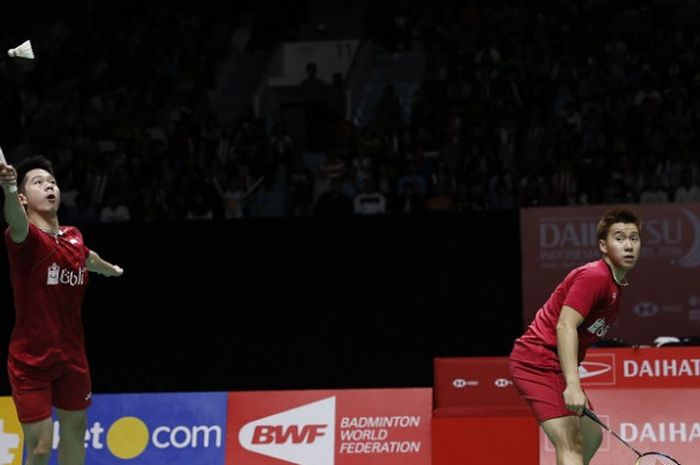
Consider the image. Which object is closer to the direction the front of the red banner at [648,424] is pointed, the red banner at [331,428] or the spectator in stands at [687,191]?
the red banner

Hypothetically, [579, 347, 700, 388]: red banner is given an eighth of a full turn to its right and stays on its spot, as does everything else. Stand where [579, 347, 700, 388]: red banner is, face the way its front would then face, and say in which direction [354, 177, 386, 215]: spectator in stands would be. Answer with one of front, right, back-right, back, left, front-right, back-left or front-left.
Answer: right

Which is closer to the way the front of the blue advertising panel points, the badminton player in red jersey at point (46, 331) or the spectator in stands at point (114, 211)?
the badminton player in red jersey

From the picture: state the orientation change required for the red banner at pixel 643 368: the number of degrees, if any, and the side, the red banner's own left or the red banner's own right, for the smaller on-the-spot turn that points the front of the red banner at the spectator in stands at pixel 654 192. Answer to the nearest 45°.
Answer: approximately 180°

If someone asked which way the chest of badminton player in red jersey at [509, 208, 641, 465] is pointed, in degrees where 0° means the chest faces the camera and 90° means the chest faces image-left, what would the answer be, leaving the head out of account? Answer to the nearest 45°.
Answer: approximately 315°

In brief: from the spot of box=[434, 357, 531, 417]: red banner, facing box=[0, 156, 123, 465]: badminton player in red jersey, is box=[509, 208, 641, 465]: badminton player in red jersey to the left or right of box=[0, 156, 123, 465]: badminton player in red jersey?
left

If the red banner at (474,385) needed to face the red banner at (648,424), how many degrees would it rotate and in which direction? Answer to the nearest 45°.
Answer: approximately 45° to its left

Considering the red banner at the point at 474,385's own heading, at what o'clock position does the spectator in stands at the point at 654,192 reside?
The spectator in stands is roughly at 7 o'clock from the red banner.

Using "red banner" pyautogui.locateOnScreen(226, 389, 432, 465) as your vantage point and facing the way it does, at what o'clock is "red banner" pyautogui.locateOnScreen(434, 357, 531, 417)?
"red banner" pyautogui.locateOnScreen(434, 357, 531, 417) is roughly at 8 o'clock from "red banner" pyautogui.locateOnScreen(226, 389, 432, 465).
